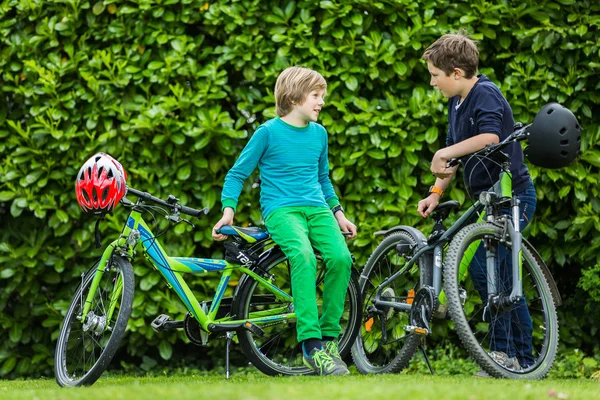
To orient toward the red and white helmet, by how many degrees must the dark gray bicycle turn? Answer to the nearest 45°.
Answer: approximately 135° to its right

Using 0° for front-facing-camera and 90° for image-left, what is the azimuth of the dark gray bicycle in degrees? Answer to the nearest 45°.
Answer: approximately 315°

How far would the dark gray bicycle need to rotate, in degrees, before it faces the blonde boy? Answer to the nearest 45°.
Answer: approximately 135° to its right

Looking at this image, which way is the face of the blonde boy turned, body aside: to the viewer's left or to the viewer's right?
to the viewer's right

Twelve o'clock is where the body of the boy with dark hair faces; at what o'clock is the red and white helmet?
The red and white helmet is roughly at 1 o'clock from the boy with dark hair.

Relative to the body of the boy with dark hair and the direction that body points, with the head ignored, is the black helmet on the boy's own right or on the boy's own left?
on the boy's own left

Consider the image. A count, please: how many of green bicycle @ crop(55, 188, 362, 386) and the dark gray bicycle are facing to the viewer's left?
1

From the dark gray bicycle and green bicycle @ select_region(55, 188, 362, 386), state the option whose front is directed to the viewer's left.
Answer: the green bicycle

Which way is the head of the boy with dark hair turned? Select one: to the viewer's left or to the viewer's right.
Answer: to the viewer's left

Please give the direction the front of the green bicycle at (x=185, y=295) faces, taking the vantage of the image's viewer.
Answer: facing to the left of the viewer
